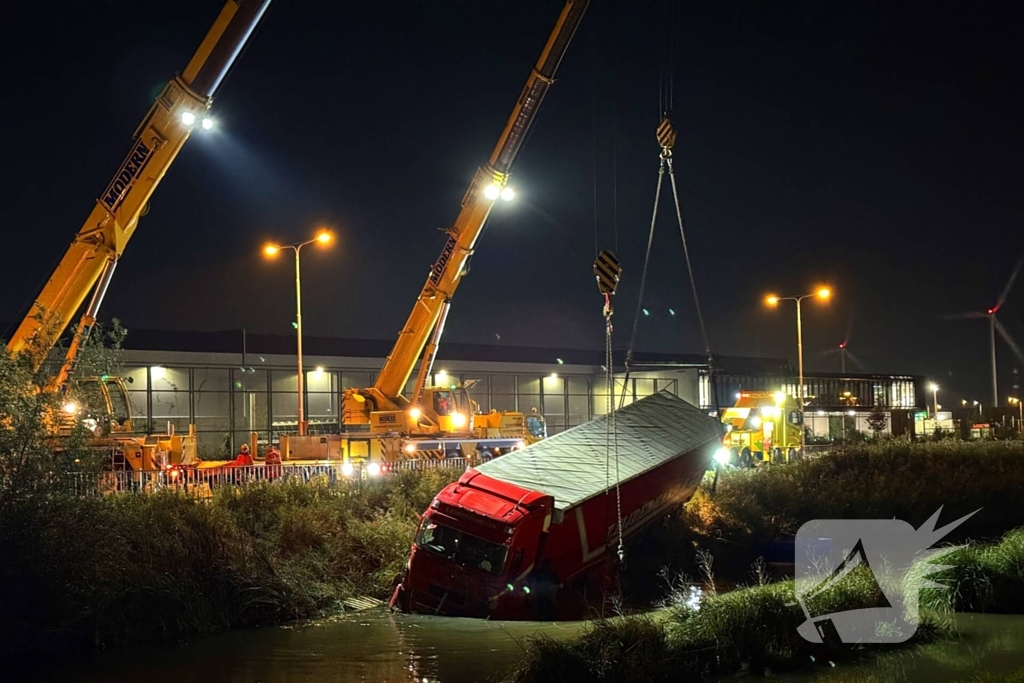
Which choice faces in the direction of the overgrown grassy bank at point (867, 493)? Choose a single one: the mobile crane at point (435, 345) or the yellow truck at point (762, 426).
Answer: the mobile crane

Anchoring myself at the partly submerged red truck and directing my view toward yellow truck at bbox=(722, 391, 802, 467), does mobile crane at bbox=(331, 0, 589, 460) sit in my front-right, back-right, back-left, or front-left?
front-left

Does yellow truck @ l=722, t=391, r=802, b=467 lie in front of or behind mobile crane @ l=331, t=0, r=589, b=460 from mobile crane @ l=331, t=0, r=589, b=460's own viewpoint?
in front

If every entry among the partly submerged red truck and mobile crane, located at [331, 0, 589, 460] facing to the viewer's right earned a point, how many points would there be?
1

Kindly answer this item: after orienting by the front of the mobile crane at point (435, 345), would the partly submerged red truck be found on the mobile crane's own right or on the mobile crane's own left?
on the mobile crane's own right

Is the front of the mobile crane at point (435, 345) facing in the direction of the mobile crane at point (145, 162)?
no

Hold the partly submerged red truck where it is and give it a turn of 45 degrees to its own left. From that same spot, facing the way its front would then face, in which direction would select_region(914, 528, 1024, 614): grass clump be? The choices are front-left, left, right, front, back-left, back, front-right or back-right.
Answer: left

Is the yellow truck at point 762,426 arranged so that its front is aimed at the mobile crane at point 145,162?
no

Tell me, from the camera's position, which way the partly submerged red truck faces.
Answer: facing the viewer and to the left of the viewer

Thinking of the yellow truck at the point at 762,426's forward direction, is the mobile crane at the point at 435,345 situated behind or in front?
behind

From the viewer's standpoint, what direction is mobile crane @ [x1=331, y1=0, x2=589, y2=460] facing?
to the viewer's right
